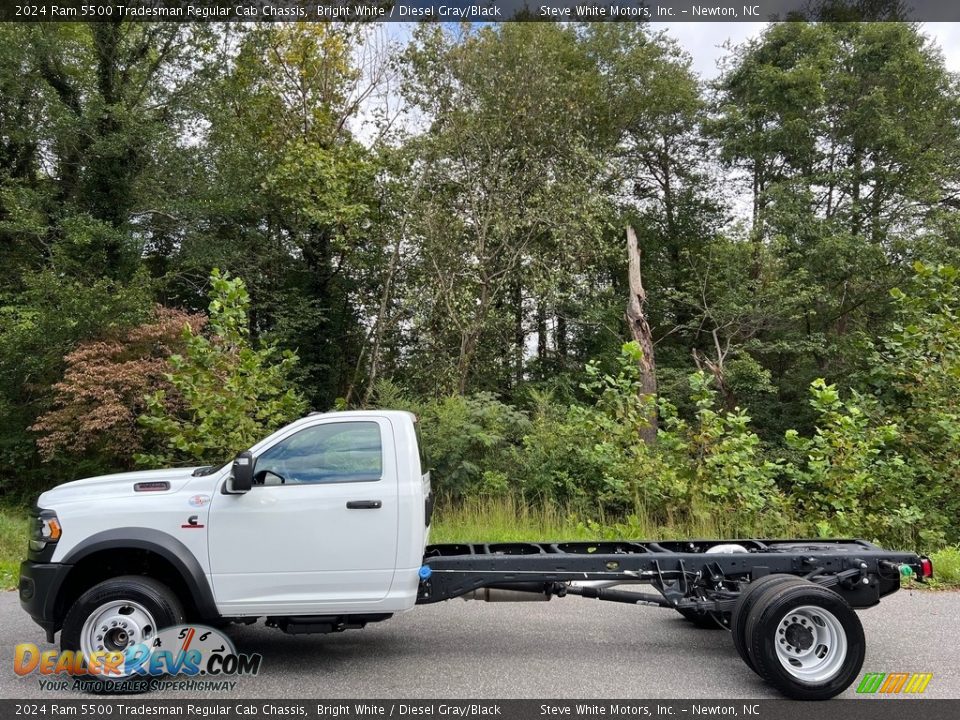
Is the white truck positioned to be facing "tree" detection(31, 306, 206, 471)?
no

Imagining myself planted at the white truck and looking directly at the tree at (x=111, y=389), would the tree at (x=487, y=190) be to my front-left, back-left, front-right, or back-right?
front-right

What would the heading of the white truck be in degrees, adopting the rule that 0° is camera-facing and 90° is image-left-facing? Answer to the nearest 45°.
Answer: approximately 90°

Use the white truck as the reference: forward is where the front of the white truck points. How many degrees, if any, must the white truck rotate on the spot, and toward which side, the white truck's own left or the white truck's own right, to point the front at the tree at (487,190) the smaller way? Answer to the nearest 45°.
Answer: approximately 90° to the white truck's own right

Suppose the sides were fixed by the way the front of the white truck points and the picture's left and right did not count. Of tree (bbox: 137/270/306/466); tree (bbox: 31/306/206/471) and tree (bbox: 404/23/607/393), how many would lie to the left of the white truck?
0

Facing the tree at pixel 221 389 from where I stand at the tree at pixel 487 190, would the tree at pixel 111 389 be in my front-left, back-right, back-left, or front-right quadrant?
front-right

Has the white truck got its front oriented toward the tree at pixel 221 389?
no

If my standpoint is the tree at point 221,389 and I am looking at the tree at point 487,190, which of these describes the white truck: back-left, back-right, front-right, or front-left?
back-right
